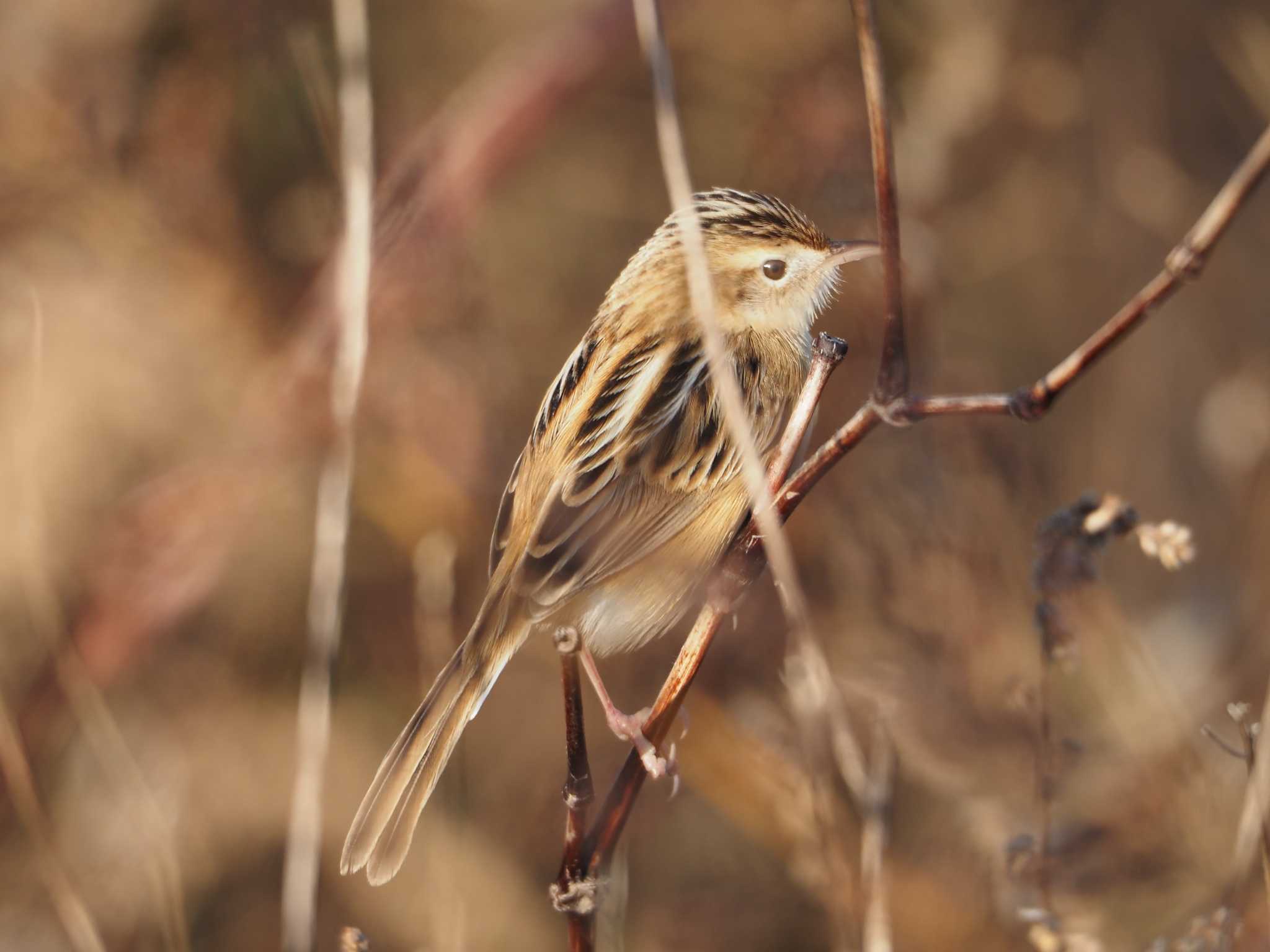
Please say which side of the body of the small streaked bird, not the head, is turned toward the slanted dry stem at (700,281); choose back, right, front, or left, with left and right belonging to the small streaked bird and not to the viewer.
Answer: right

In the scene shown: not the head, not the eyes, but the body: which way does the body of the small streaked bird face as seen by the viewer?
to the viewer's right

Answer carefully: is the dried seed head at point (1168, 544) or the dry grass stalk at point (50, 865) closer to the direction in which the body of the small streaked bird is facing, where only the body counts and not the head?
the dried seed head

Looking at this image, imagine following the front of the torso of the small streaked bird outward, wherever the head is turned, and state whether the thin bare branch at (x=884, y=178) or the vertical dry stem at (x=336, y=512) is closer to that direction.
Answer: the thin bare branch

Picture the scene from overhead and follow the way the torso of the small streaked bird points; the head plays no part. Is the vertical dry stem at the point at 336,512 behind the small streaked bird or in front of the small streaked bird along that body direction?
behind

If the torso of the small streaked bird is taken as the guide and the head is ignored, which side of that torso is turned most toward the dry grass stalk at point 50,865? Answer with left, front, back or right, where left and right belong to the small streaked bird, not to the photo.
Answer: back

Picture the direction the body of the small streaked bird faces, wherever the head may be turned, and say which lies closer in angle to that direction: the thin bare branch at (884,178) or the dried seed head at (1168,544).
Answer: the dried seed head
